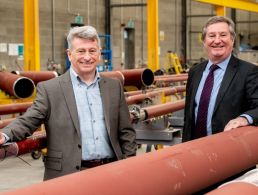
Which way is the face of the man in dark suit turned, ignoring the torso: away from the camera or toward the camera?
toward the camera

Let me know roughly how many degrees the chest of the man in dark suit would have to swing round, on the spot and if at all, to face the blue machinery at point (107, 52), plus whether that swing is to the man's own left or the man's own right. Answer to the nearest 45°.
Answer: approximately 135° to the man's own right

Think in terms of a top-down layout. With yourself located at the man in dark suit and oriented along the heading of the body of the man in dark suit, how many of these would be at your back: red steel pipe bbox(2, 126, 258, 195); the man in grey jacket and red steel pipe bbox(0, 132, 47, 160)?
0

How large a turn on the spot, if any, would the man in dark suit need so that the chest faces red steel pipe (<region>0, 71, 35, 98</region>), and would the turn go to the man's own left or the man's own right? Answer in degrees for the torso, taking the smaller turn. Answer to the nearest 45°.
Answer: approximately 90° to the man's own right

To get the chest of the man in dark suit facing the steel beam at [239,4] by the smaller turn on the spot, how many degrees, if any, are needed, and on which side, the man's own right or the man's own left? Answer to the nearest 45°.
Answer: approximately 135° to the man's own right

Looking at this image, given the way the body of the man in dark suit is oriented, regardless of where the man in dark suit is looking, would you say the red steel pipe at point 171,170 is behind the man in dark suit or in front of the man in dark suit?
in front

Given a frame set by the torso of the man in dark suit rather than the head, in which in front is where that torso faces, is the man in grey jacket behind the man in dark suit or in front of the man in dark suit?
in front

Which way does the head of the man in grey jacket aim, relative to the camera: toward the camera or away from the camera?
toward the camera

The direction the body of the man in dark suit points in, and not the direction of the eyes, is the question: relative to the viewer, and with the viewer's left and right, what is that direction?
facing the viewer and to the left of the viewer

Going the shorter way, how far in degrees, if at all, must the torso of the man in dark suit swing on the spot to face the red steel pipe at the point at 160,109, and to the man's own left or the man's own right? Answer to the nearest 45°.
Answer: approximately 135° to the man's own right

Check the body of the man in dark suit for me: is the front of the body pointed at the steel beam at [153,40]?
no

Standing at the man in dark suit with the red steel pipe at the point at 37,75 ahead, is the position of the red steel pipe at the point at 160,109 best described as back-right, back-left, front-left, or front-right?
front-right
